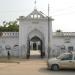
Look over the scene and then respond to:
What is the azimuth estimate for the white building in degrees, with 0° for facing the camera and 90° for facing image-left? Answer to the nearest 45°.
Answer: approximately 0°
